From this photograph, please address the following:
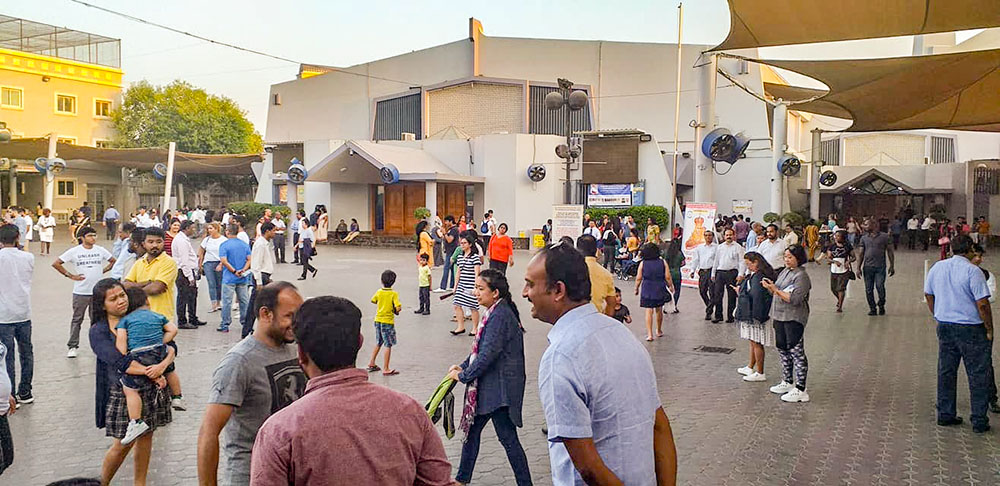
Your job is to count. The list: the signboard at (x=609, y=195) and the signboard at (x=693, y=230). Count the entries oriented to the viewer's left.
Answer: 0

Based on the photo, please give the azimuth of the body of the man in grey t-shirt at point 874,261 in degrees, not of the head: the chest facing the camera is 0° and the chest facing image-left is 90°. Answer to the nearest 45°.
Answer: approximately 0°

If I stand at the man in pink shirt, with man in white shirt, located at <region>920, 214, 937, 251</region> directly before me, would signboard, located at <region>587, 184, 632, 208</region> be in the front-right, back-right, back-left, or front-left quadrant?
front-left

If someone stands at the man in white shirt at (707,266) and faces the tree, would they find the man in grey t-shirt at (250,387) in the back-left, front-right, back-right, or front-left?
back-left

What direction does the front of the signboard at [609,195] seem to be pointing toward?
toward the camera

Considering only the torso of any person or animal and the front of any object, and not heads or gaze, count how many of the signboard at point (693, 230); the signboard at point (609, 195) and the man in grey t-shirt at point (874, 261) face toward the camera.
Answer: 3

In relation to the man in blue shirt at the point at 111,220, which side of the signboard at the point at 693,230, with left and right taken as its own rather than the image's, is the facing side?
right

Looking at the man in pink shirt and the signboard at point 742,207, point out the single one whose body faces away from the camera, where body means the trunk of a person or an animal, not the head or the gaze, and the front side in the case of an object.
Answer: the man in pink shirt

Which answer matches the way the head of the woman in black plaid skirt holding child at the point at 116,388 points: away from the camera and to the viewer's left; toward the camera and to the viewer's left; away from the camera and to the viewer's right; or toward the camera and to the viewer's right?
toward the camera and to the viewer's right

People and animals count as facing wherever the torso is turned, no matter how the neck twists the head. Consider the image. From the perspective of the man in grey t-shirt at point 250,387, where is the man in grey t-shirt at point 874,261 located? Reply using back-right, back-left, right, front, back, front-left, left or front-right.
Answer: left

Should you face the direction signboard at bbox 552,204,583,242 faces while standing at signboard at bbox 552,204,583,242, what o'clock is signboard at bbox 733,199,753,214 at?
signboard at bbox 733,199,753,214 is roughly at 7 o'clock from signboard at bbox 552,204,583,242.

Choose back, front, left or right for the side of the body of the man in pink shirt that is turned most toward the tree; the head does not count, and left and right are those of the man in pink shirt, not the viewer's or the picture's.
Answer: front

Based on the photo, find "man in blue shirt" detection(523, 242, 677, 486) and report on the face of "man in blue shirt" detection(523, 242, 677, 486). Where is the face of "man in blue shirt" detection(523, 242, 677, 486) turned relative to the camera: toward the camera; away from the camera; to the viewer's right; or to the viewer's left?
to the viewer's left

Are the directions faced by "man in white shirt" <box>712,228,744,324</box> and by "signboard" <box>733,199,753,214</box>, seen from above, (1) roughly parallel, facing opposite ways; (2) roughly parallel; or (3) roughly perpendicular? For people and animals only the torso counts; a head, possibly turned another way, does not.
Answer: roughly parallel

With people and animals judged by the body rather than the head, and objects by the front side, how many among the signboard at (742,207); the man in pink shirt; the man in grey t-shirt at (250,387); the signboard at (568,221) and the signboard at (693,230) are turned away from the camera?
1

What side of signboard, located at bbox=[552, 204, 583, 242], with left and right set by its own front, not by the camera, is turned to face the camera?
front
